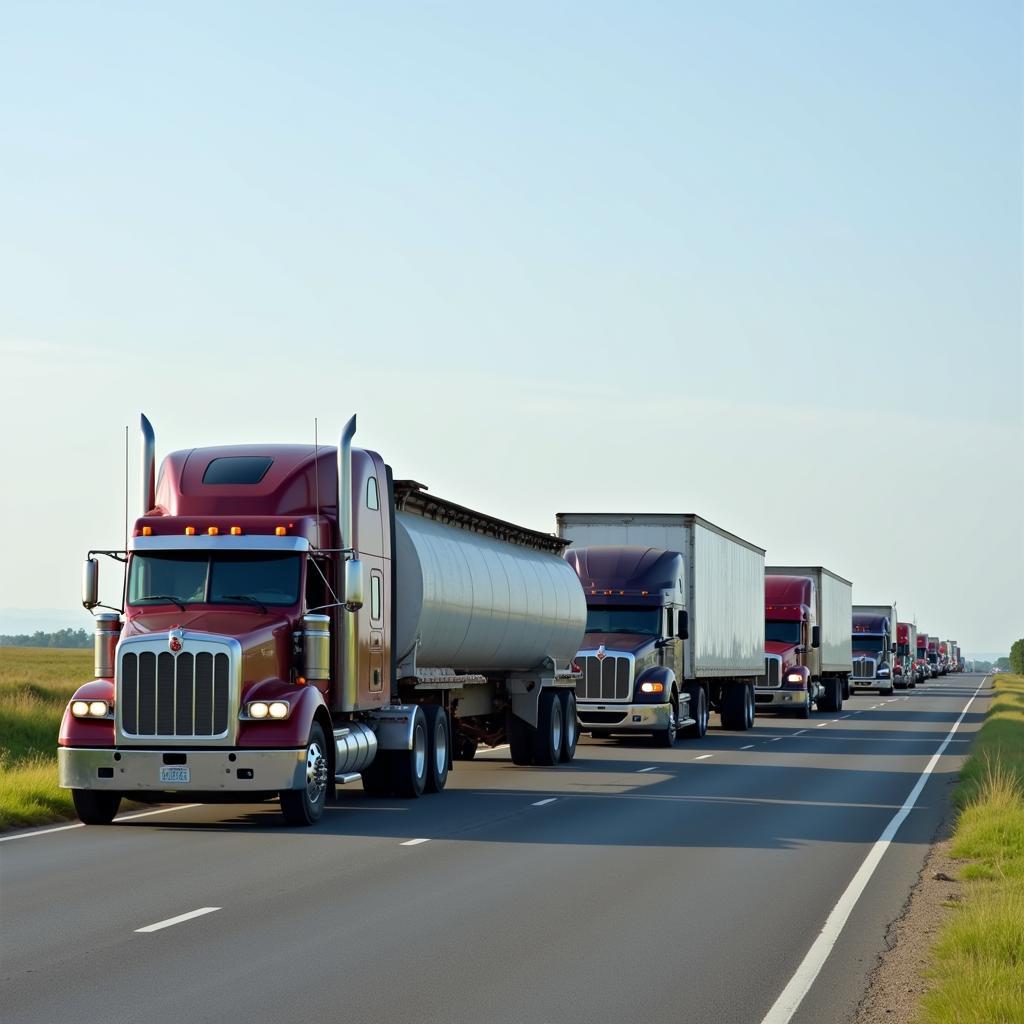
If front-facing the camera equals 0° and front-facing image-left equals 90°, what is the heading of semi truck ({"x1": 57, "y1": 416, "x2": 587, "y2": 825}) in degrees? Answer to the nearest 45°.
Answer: approximately 45°

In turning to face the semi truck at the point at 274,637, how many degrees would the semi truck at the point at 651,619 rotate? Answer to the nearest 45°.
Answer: approximately 45° to its left

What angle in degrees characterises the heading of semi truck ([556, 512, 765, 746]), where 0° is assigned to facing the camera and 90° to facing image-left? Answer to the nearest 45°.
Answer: approximately 45°

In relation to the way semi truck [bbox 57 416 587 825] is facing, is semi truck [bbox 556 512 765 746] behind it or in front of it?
behind
